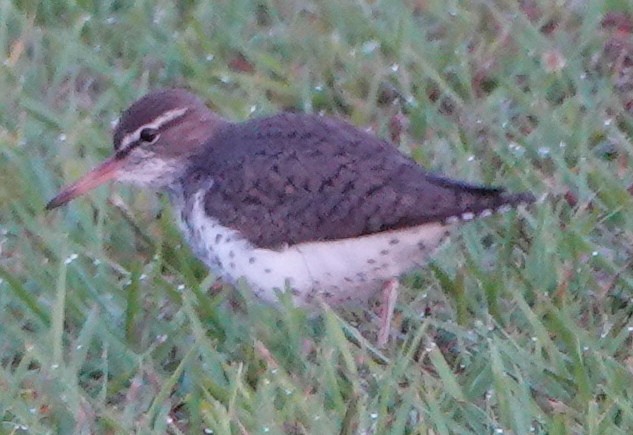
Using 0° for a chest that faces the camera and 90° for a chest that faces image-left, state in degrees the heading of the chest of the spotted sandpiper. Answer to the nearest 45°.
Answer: approximately 90°

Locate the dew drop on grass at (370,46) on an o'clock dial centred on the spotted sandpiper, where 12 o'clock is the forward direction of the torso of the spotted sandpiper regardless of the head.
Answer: The dew drop on grass is roughly at 3 o'clock from the spotted sandpiper.
